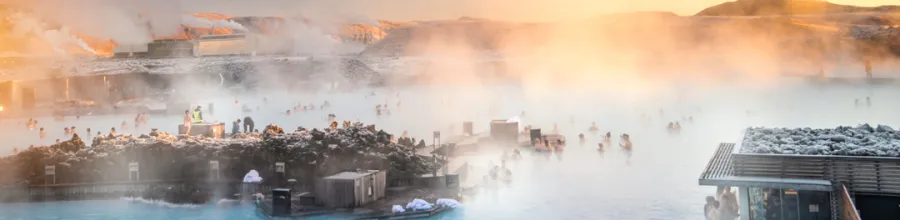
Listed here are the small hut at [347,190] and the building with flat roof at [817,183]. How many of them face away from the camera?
0

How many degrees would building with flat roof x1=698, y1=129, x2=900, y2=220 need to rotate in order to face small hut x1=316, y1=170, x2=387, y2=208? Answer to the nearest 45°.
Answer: approximately 90° to its right

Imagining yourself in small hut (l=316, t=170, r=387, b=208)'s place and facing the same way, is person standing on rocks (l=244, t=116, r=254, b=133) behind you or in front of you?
behind

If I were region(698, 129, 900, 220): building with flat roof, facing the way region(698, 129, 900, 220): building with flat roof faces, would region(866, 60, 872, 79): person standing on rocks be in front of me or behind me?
behind

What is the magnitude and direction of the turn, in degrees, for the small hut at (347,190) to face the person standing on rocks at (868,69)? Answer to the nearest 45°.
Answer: approximately 90° to its left

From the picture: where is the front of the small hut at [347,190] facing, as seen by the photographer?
facing the viewer and to the right of the viewer

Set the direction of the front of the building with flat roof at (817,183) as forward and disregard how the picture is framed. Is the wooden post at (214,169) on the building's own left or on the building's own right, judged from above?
on the building's own right

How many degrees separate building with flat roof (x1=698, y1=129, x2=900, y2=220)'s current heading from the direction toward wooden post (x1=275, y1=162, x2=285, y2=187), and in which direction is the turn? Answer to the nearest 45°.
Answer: approximately 90° to its right

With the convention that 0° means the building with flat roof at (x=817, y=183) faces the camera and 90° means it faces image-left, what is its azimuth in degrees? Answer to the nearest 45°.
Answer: approximately 0°
